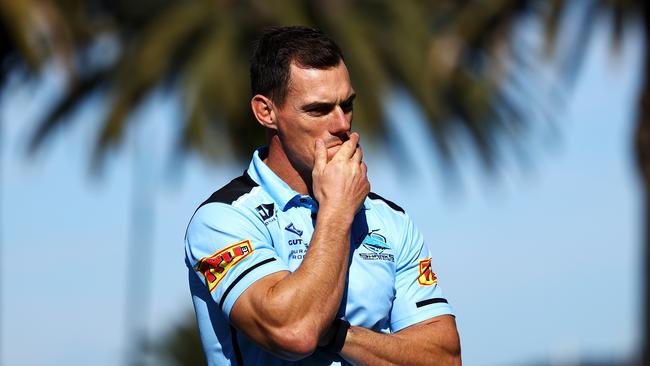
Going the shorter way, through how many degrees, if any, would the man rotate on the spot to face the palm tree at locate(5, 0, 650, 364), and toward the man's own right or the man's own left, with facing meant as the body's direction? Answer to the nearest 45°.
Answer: approximately 135° to the man's own left

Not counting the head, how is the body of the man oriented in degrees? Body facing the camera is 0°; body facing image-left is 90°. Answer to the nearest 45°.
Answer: approximately 315°

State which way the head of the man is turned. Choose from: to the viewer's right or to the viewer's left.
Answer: to the viewer's right
